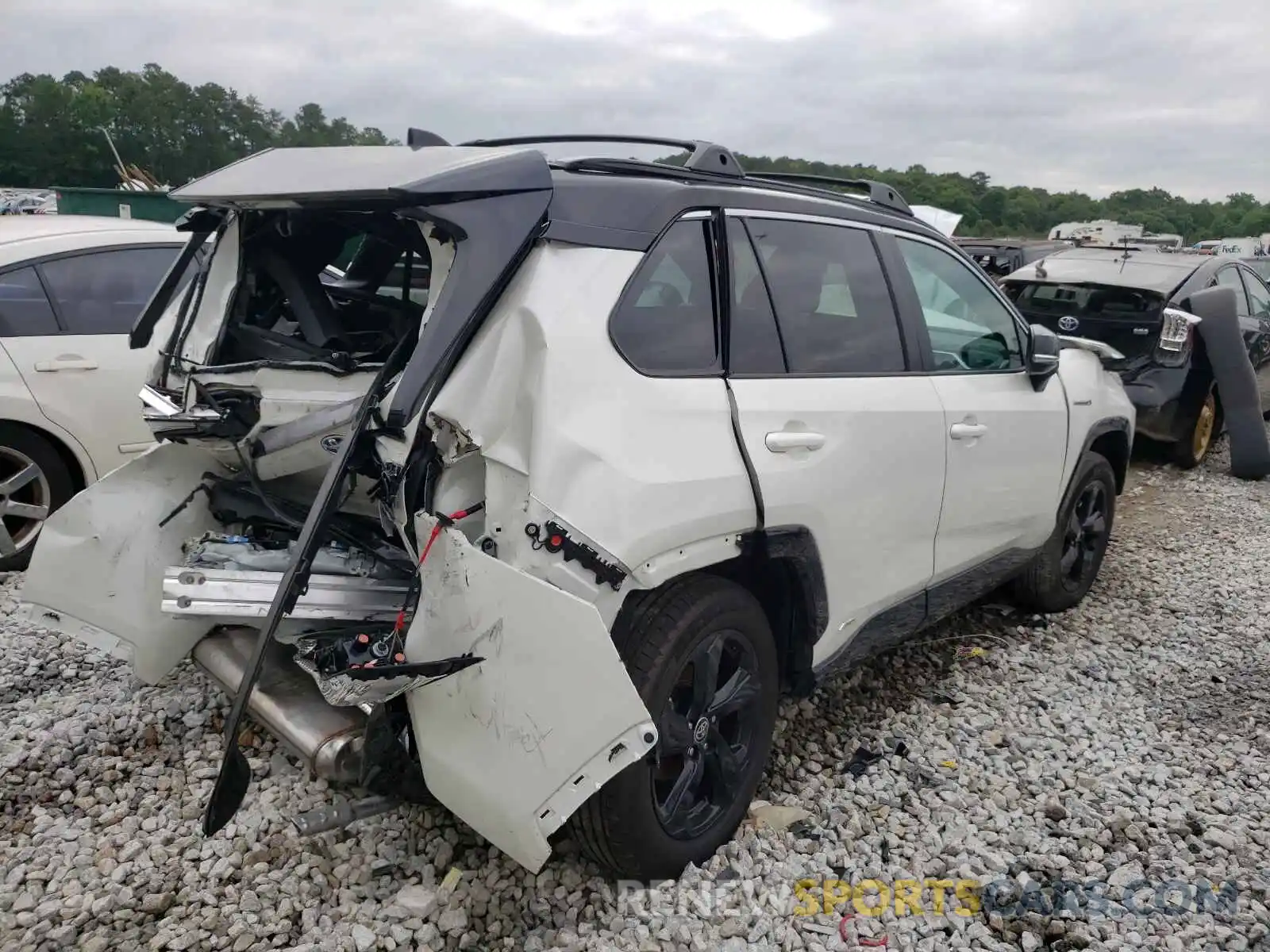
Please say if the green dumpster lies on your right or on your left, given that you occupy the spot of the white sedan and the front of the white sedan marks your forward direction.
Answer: on your left

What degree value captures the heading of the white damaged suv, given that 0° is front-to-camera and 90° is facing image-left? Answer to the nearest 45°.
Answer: approximately 225°

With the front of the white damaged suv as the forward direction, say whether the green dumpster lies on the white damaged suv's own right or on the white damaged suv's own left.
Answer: on the white damaged suv's own left

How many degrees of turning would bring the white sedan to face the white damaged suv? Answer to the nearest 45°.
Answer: approximately 90° to its right

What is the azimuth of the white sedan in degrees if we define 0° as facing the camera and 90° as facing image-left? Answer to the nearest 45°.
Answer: approximately 270°

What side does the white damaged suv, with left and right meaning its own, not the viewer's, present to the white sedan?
left
